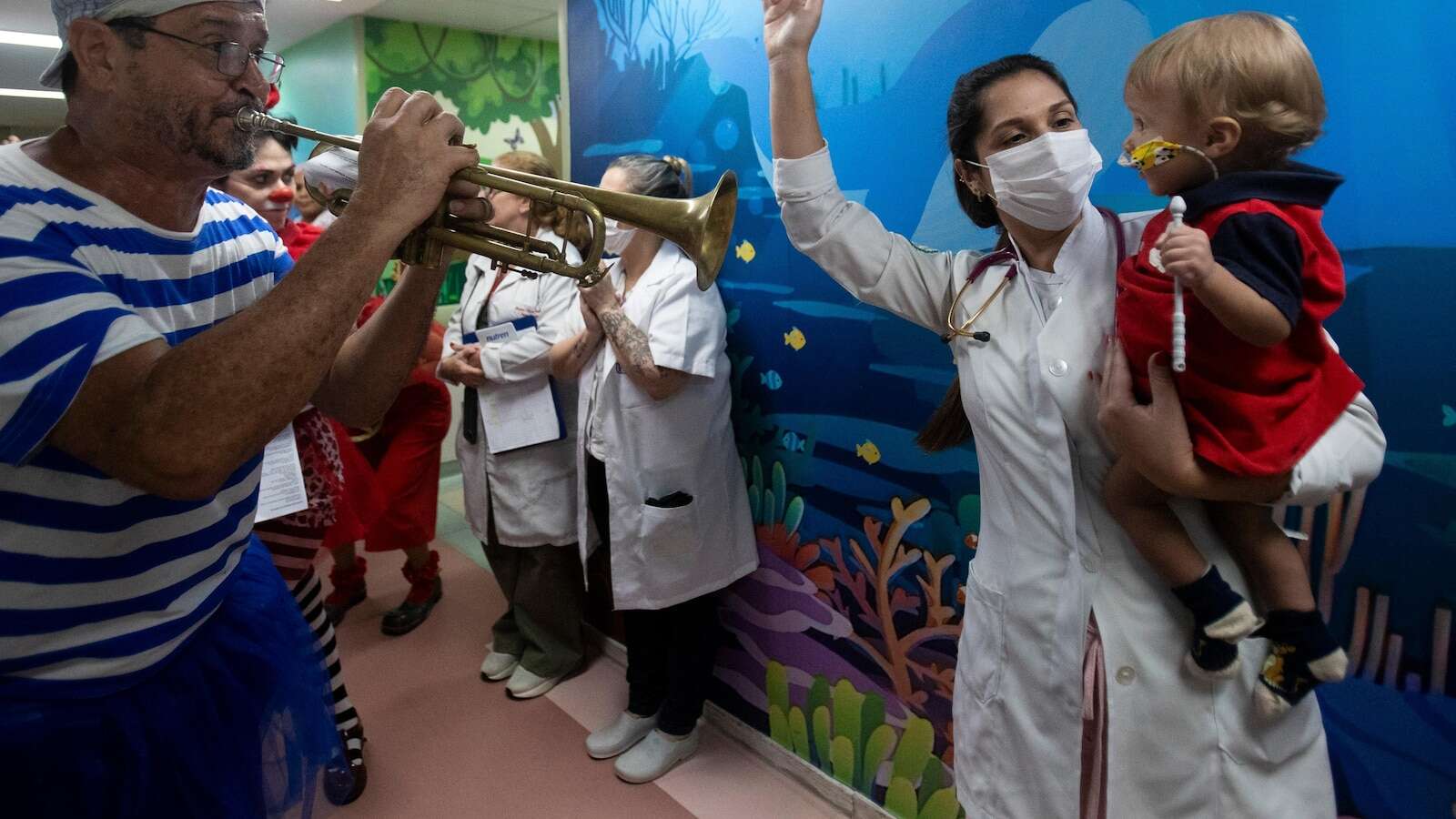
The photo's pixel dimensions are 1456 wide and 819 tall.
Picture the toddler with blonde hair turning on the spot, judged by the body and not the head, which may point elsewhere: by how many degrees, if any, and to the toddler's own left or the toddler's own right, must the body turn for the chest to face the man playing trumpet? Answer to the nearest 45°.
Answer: approximately 45° to the toddler's own left

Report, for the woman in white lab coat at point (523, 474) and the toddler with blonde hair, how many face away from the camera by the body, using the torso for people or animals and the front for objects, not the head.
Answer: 0

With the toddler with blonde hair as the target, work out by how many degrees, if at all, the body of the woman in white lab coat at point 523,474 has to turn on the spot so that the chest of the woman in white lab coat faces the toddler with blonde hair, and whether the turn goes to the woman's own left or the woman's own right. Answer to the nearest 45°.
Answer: approximately 90° to the woman's own left

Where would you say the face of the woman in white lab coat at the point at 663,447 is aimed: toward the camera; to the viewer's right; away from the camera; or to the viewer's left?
to the viewer's left

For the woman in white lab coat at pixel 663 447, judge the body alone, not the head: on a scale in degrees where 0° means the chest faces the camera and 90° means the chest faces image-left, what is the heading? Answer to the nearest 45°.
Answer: approximately 45°

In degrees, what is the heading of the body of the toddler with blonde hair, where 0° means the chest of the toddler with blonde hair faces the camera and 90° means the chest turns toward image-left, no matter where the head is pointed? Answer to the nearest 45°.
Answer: approximately 90°

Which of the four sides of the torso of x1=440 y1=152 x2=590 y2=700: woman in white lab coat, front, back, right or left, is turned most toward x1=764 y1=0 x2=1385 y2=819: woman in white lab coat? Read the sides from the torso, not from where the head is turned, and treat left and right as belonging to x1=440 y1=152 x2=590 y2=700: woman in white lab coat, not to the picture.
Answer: left

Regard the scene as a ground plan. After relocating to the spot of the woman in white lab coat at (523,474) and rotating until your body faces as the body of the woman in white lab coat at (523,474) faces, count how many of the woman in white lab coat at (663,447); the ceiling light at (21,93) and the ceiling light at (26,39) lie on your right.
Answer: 2

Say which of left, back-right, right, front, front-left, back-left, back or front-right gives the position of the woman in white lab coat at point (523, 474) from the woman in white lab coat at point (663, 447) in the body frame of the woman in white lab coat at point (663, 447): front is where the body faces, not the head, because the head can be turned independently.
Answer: right

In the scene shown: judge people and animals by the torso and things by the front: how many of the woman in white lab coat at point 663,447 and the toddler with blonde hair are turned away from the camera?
0

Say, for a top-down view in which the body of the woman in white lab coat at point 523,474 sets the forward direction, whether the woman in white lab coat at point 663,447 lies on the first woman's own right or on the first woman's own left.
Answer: on the first woman's own left

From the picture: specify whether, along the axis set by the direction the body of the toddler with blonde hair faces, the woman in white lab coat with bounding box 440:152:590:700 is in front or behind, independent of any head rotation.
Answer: in front

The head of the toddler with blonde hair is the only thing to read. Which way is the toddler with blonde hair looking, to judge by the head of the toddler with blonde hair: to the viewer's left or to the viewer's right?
to the viewer's left

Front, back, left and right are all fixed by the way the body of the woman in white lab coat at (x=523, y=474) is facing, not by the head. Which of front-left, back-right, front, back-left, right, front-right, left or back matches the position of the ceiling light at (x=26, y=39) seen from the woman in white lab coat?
right

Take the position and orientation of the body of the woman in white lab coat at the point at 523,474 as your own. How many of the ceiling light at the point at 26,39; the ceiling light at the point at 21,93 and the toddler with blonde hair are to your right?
2

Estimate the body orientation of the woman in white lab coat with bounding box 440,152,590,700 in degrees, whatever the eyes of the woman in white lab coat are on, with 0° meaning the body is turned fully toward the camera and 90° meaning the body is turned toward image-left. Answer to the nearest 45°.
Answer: approximately 45°
